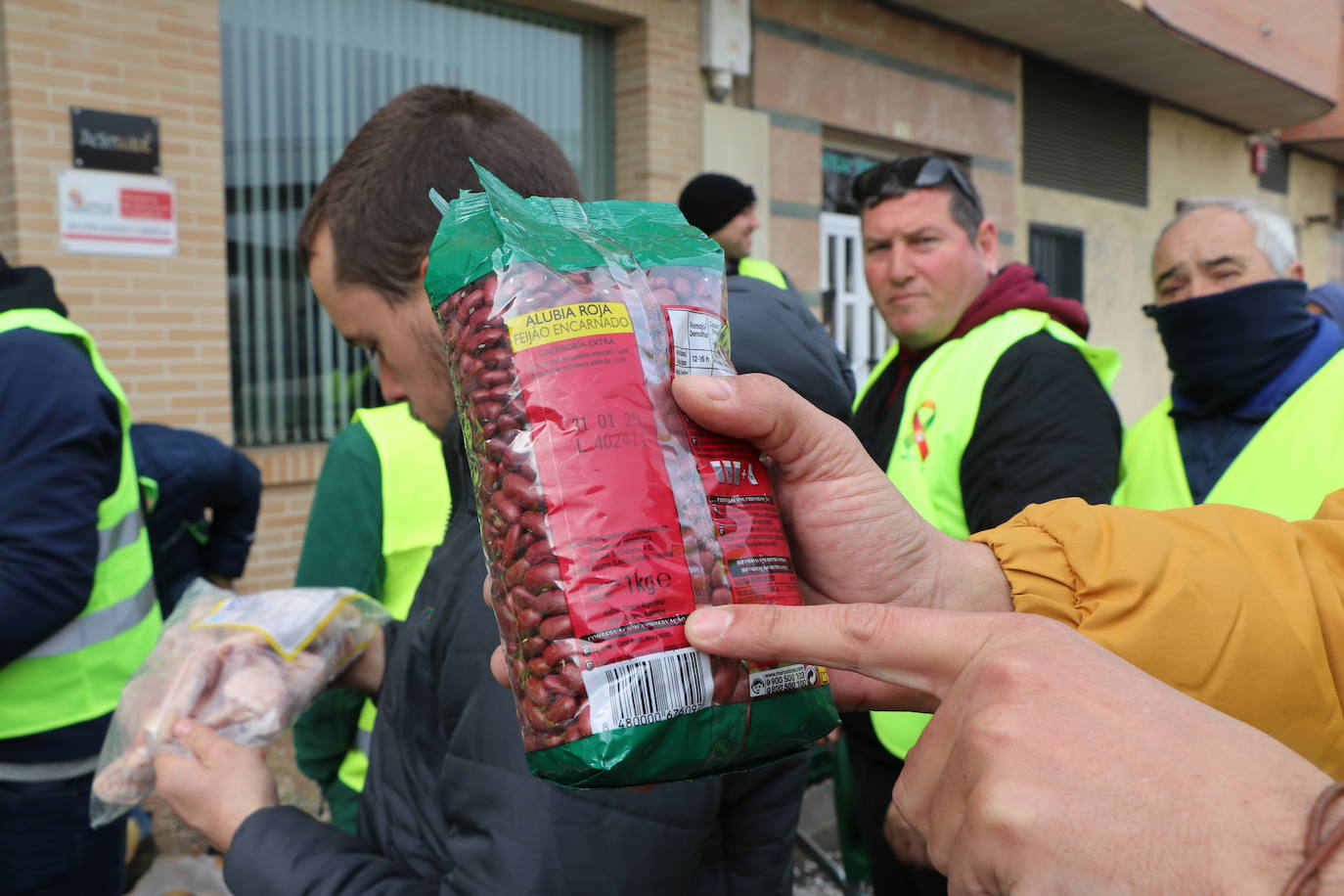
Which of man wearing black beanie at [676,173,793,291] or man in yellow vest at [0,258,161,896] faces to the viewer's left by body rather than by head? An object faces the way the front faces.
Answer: the man in yellow vest

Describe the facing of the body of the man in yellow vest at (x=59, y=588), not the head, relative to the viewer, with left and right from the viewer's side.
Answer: facing to the left of the viewer

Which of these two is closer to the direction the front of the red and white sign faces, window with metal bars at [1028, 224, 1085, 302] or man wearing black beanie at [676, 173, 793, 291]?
the man wearing black beanie

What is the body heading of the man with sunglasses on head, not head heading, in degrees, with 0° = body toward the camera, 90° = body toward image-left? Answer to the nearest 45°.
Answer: approximately 45°

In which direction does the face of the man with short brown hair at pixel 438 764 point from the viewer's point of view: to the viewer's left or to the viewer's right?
to the viewer's left

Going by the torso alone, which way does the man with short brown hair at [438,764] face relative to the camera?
to the viewer's left

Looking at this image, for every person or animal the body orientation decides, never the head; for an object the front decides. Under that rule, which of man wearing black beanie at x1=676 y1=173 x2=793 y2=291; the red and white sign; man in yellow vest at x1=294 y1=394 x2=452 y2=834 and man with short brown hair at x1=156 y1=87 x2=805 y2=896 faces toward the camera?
the red and white sign

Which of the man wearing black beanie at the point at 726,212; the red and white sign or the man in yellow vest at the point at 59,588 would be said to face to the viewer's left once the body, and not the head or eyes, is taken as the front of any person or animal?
the man in yellow vest
